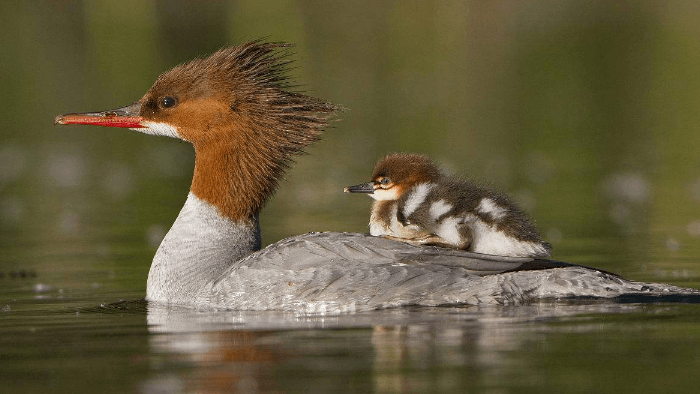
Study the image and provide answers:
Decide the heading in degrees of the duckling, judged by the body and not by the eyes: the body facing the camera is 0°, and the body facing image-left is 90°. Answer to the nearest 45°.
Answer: approximately 90°

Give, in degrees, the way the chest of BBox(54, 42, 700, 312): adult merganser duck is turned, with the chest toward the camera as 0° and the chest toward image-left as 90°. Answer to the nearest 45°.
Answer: approximately 90°
